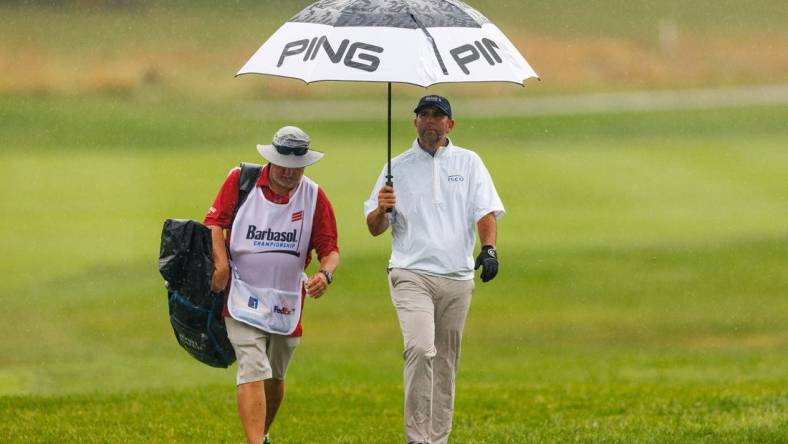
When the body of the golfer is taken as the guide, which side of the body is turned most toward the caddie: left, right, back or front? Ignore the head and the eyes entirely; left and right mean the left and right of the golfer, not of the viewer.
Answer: right

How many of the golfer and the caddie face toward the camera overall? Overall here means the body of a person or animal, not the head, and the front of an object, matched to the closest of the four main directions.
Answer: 2

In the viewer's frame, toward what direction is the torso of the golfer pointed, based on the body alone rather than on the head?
toward the camera

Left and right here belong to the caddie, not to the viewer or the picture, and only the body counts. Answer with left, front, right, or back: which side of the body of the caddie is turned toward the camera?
front

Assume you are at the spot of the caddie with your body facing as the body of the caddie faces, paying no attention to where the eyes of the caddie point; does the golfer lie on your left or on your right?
on your left
